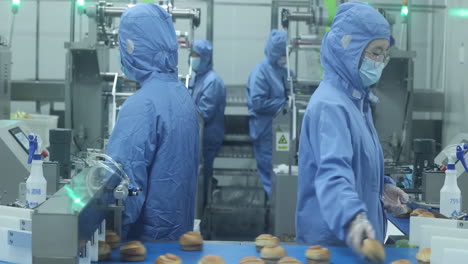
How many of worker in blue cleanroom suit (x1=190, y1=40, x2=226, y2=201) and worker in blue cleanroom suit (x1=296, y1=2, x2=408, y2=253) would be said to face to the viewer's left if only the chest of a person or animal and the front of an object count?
1

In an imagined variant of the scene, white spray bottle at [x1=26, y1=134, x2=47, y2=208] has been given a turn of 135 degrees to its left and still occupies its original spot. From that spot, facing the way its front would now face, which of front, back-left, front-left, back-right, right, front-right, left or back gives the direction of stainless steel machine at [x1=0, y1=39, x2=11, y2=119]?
left

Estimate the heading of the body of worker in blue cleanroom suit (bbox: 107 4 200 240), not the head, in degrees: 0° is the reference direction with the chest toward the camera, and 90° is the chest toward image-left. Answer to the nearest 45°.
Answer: approximately 135°

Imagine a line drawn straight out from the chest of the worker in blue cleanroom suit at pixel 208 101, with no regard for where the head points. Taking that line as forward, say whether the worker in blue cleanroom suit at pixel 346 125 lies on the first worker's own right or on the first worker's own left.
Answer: on the first worker's own left

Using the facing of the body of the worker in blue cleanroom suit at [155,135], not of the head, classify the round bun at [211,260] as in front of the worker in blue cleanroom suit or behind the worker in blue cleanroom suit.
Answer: behind
